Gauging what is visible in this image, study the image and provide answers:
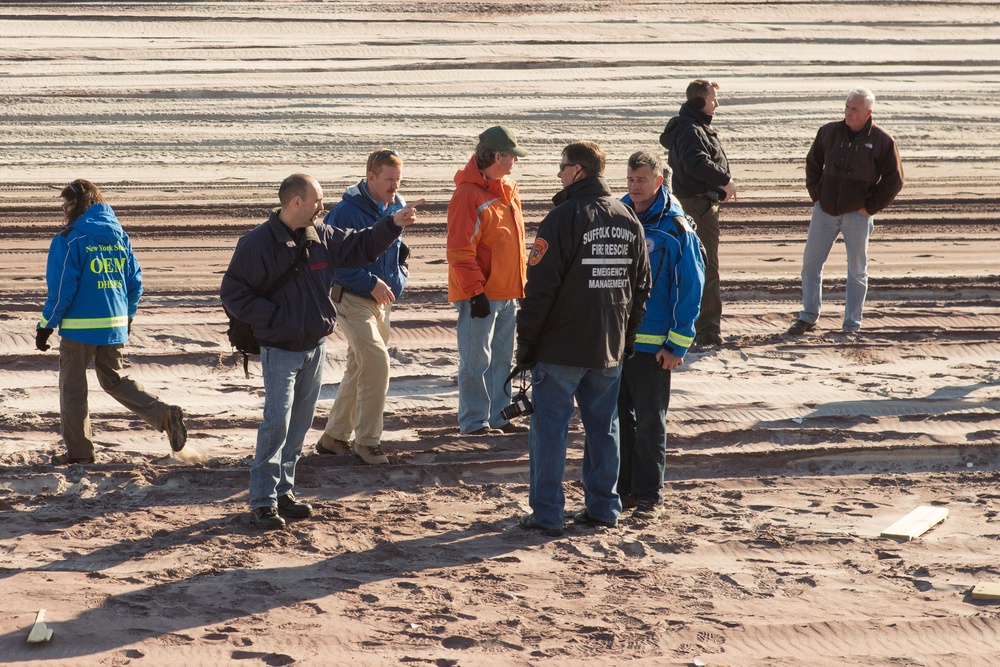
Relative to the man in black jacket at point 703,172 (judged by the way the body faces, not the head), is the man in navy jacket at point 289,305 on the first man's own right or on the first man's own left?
on the first man's own right

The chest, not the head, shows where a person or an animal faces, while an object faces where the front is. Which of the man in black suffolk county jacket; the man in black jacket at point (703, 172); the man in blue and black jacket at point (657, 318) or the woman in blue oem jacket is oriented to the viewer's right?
the man in black jacket

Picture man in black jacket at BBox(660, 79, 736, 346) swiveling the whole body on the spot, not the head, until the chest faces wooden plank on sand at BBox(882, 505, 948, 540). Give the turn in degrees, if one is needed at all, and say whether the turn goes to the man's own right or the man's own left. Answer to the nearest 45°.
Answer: approximately 90° to the man's own right

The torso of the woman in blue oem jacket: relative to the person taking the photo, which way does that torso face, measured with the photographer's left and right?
facing away from the viewer and to the left of the viewer

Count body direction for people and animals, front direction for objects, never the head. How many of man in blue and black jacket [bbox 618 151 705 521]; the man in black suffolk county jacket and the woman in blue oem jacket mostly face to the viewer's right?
0

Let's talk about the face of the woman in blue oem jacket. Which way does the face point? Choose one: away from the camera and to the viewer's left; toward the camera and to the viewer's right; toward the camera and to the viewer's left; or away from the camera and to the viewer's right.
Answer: away from the camera and to the viewer's left

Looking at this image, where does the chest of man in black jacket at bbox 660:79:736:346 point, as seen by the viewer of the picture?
to the viewer's right

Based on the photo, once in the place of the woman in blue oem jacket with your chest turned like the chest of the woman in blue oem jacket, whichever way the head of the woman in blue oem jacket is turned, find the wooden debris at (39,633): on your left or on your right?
on your left

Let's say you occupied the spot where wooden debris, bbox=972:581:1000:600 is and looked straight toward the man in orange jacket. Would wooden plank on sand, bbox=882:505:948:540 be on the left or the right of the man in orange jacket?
right

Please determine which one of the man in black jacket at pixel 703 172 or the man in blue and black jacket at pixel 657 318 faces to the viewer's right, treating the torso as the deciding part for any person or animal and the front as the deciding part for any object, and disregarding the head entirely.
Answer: the man in black jacket

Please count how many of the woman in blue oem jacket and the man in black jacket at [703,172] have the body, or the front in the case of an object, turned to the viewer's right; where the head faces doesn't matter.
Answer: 1

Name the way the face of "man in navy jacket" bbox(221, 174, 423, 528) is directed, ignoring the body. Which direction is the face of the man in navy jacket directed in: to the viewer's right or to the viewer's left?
to the viewer's right

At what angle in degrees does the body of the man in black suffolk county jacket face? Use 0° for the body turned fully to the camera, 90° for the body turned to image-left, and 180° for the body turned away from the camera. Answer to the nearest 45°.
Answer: approximately 135°

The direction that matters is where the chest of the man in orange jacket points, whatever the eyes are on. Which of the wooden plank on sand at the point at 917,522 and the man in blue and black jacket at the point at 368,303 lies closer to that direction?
the wooden plank on sand

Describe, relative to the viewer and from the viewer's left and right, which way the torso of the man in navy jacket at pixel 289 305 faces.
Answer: facing the viewer and to the right of the viewer

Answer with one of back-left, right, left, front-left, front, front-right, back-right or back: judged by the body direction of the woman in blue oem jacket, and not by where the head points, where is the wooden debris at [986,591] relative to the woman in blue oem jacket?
back

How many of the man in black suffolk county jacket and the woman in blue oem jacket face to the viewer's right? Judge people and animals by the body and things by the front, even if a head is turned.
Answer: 0

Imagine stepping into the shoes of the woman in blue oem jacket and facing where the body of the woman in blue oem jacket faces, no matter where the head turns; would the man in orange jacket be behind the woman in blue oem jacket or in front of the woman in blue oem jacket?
behind
